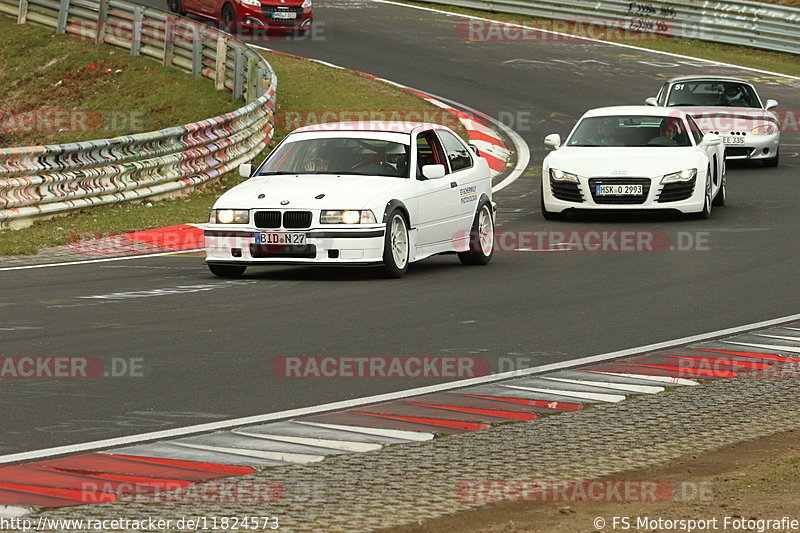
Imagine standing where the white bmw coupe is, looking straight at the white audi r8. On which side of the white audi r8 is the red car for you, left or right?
left

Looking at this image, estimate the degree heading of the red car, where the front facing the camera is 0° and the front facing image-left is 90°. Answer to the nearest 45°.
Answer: approximately 315°

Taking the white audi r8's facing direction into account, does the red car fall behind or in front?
behind

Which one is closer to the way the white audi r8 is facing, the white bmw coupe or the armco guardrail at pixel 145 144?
the white bmw coupe

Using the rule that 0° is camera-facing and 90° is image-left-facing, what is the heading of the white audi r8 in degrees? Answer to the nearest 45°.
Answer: approximately 0°

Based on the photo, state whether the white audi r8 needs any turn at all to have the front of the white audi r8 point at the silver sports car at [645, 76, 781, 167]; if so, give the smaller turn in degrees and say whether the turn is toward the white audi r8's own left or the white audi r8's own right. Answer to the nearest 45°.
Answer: approximately 180°

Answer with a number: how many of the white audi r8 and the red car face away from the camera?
0

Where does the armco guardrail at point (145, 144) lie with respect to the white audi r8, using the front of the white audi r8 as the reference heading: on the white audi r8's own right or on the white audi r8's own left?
on the white audi r8's own right

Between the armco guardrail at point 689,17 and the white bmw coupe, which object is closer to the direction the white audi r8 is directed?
the white bmw coupe

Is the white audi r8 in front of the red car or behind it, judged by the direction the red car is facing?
in front

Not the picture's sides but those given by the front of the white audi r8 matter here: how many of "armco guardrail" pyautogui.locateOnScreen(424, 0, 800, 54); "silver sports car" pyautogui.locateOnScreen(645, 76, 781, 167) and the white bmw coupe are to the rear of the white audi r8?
2

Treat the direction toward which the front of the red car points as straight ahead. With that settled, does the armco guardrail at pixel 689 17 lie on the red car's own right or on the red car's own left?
on the red car's own left

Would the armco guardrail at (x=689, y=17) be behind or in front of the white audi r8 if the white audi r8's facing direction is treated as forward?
behind

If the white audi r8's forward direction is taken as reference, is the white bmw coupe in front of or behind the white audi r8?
in front
